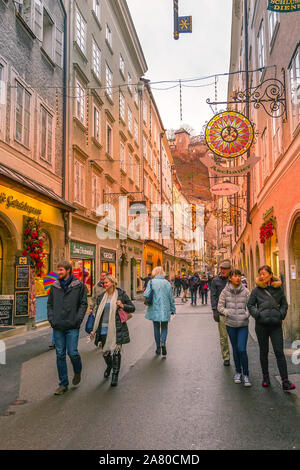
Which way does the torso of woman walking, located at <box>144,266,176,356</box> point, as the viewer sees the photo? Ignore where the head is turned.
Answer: away from the camera

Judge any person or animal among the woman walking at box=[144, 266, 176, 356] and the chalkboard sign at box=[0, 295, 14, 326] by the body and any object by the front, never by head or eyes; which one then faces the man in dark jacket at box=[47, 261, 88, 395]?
the chalkboard sign

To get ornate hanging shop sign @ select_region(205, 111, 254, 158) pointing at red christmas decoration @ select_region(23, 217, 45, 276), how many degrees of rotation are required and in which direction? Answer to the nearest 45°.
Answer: approximately 90° to its right

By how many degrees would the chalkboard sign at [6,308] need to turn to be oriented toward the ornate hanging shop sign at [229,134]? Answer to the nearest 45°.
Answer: approximately 45° to its left

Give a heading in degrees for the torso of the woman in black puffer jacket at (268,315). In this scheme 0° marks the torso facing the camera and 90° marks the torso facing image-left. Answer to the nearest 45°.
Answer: approximately 0°

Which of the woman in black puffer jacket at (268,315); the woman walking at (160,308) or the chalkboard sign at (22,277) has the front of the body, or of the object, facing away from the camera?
the woman walking
